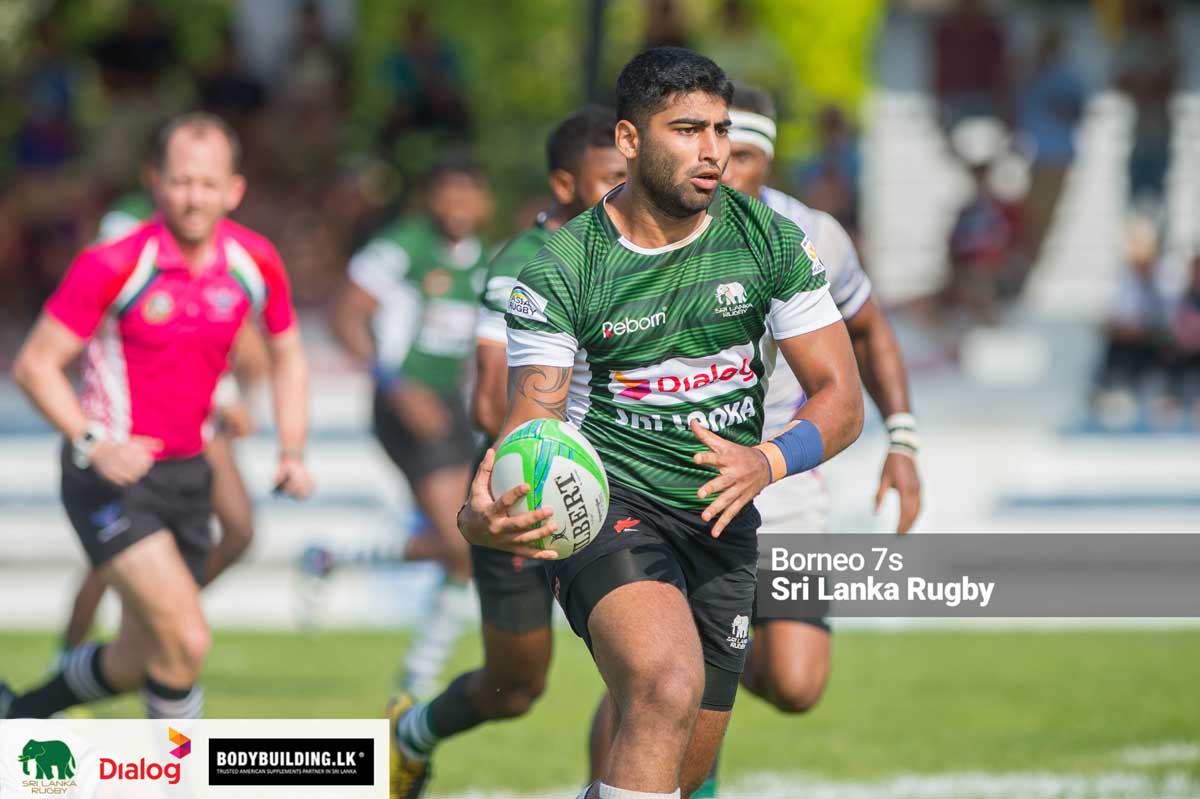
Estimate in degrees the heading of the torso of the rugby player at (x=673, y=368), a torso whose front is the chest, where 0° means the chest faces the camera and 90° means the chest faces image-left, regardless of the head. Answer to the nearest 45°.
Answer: approximately 315°

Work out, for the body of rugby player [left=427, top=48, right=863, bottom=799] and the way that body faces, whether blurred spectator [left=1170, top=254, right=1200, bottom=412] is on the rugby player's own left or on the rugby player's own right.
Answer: on the rugby player's own left

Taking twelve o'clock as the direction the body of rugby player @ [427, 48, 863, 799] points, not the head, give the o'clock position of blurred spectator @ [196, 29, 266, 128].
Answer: The blurred spectator is roughly at 7 o'clock from the rugby player.

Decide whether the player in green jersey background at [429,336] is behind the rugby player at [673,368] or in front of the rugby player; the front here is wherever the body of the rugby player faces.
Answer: behind

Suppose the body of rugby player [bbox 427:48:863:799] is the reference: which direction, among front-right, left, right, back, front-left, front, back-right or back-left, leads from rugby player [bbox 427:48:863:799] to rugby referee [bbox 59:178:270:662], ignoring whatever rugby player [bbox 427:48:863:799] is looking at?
back

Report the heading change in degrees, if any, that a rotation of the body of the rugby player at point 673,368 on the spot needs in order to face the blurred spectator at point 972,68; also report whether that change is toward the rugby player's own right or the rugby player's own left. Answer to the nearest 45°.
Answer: approximately 135° to the rugby player's own left

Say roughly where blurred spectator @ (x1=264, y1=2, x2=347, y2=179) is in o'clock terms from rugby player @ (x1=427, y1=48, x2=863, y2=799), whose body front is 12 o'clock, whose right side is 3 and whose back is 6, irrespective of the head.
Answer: The blurred spectator is roughly at 7 o'clock from the rugby player.

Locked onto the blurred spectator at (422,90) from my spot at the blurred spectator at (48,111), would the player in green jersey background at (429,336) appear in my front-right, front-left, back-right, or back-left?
front-right

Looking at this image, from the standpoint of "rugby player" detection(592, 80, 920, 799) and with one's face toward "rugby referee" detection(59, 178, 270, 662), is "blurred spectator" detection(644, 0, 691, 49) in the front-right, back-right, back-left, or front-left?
front-right

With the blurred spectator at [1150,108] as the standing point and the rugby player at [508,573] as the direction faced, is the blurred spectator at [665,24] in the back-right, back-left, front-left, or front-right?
front-right

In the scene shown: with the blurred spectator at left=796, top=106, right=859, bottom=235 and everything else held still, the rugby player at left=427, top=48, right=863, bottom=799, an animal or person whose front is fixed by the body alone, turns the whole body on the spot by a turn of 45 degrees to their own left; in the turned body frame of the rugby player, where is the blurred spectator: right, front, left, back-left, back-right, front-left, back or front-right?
left

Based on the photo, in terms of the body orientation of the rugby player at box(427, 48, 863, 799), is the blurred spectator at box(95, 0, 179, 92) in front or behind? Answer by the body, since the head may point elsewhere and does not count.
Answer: behind

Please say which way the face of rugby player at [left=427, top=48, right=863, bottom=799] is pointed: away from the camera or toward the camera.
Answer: toward the camera

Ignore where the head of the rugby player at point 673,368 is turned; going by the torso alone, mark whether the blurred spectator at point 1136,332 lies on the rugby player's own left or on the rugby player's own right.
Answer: on the rugby player's own left
